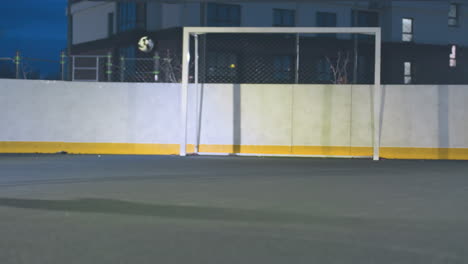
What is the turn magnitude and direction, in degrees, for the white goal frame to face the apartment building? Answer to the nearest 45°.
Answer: approximately 180°

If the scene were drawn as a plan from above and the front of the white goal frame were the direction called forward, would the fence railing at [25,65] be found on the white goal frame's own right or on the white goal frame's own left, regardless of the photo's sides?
on the white goal frame's own right

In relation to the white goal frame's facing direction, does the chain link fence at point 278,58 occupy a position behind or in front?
behind

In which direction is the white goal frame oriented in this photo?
toward the camera
